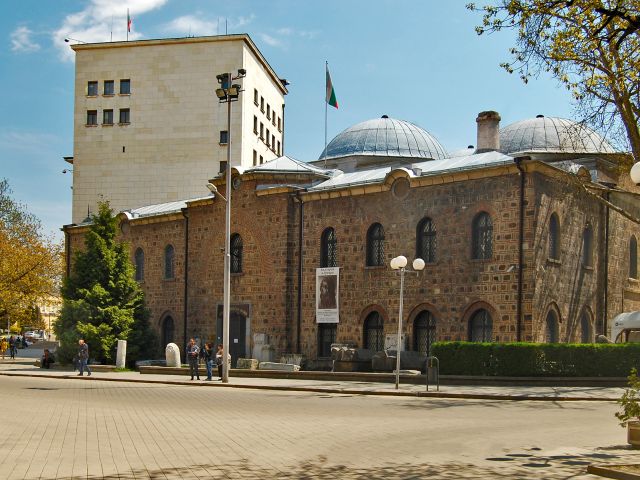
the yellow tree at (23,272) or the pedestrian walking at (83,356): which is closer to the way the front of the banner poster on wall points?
the pedestrian walking

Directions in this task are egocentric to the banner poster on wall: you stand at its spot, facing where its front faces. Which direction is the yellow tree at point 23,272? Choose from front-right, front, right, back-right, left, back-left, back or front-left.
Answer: back-right

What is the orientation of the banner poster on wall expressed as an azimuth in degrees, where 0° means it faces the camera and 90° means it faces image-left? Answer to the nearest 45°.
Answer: approximately 0°

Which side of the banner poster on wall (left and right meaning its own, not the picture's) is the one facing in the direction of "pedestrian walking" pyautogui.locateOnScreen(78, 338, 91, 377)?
right
